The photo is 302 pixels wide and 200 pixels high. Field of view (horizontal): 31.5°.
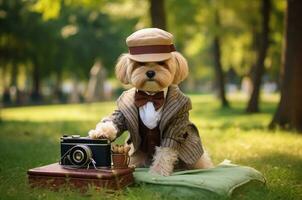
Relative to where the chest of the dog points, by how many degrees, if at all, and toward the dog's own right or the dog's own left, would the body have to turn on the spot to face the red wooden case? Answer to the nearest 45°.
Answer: approximately 45° to the dog's own right

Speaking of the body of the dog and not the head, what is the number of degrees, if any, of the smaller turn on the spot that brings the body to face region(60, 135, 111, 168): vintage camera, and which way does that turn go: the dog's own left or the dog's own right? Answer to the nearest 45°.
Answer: approximately 45° to the dog's own right

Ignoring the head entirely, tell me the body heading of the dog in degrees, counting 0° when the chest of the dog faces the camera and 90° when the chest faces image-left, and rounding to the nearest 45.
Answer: approximately 0°
